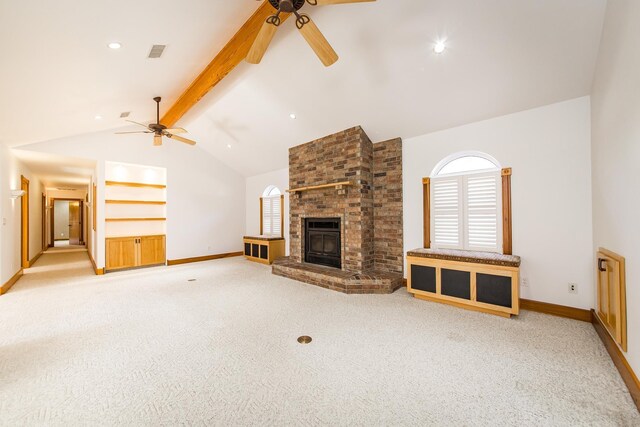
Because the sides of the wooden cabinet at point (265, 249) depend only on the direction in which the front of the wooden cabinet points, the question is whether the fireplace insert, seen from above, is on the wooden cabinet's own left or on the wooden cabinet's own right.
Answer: on the wooden cabinet's own left

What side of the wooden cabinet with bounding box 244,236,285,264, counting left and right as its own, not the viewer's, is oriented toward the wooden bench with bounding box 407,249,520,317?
left

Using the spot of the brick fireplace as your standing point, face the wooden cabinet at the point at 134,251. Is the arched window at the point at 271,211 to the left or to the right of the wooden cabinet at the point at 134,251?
right

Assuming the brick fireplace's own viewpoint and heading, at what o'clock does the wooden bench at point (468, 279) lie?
The wooden bench is roughly at 9 o'clock from the brick fireplace.

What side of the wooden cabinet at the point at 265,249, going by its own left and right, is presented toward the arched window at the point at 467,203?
left

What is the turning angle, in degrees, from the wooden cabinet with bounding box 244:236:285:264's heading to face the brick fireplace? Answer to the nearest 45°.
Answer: approximately 90° to its left

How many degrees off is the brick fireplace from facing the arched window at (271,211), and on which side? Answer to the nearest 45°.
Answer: approximately 90° to its right

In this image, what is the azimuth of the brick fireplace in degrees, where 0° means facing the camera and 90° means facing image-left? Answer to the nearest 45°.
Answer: approximately 45°

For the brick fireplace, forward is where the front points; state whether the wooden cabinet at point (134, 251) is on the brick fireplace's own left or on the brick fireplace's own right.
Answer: on the brick fireplace's own right

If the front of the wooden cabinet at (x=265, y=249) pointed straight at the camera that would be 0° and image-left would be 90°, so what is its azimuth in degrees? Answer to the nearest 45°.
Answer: approximately 45°
